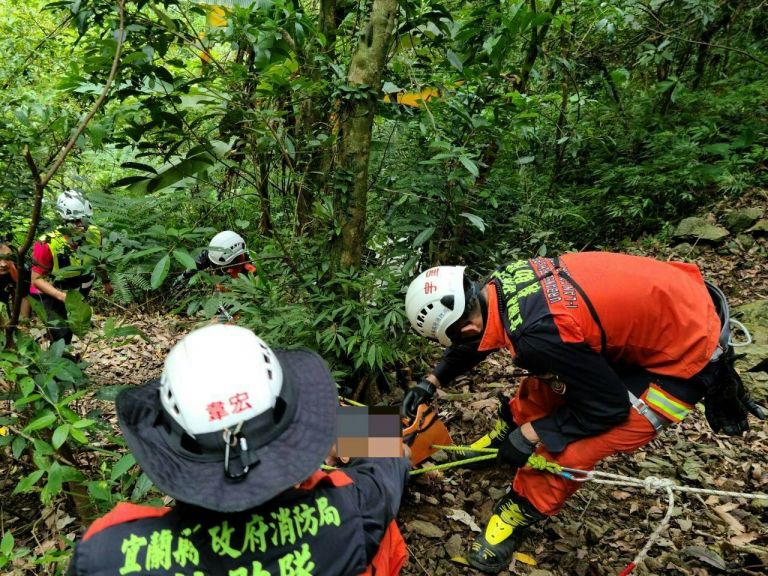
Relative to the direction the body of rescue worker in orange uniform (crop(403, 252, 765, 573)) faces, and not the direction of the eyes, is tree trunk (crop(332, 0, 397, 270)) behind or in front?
in front

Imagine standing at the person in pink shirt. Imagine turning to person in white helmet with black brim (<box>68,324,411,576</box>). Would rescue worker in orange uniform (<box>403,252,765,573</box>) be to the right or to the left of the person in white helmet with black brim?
left

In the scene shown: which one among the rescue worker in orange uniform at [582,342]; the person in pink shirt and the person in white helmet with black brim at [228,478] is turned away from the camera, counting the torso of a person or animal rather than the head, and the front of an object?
the person in white helmet with black brim

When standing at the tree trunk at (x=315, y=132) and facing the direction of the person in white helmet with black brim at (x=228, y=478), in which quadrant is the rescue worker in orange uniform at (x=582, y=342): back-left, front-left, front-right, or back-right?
front-left

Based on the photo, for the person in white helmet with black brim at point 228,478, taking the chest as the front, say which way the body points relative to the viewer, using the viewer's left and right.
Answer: facing away from the viewer

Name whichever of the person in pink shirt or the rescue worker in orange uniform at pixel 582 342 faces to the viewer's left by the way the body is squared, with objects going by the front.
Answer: the rescue worker in orange uniform

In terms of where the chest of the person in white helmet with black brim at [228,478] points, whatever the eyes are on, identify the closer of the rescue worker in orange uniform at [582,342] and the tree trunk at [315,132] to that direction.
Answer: the tree trunk

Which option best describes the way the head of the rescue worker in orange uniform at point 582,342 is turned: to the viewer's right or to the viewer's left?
to the viewer's left

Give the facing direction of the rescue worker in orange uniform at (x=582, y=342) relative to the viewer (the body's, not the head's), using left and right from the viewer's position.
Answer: facing to the left of the viewer

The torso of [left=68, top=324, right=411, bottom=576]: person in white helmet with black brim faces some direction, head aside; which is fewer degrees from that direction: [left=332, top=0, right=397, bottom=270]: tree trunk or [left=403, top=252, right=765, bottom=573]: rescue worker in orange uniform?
the tree trunk

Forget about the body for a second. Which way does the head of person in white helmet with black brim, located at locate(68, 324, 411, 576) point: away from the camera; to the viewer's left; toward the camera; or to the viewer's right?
away from the camera

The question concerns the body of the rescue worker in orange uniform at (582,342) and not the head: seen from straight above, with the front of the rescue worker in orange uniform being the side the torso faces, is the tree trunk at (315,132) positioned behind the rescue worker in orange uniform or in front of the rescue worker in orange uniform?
in front

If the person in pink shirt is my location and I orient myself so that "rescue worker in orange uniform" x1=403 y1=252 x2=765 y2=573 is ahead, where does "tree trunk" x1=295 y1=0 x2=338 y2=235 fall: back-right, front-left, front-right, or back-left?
front-left

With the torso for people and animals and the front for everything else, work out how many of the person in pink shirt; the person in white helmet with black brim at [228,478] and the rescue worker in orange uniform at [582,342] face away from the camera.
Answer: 1
